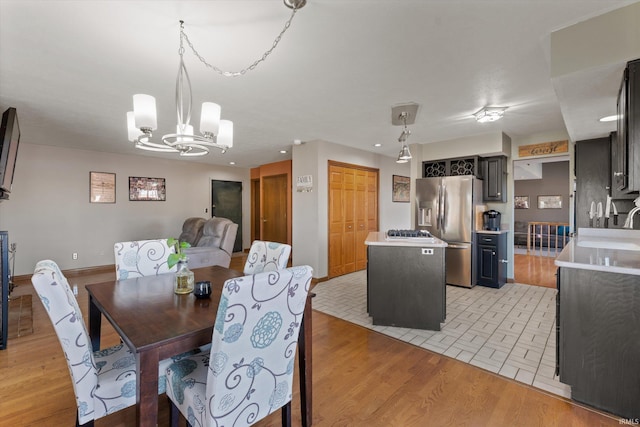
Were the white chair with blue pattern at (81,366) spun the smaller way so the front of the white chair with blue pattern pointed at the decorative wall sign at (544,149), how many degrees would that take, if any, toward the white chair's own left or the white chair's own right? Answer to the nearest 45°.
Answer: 0° — it already faces it

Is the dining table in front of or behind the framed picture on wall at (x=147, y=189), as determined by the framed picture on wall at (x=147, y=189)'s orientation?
in front

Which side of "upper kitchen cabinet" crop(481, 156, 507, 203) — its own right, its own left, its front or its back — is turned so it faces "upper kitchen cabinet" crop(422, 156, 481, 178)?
right

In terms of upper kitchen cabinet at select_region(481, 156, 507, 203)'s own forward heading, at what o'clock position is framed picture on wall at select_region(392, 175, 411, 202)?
The framed picture on wall is roughly at 4 o'clock from the upper kitchen cabinet.

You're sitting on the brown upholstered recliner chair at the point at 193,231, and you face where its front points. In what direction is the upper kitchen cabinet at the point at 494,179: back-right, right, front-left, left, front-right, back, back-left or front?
left

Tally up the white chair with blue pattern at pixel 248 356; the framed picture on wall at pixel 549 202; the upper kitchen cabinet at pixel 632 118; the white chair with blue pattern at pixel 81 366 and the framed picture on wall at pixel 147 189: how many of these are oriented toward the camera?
2

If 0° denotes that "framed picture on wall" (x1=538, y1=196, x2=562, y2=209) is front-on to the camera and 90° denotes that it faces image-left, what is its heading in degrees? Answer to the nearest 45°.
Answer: approximately 0°

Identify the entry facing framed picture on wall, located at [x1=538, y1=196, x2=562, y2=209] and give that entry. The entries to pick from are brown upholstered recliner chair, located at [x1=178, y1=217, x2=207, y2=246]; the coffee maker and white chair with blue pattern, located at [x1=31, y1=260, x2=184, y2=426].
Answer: the white chair with blue pattern

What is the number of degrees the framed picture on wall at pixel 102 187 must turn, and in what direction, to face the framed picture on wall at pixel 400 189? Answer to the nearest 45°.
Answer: approximately 45° to its left

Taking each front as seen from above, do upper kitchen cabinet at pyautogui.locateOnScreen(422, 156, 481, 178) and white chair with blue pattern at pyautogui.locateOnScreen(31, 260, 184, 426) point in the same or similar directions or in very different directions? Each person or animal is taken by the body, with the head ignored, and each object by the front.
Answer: very different directions

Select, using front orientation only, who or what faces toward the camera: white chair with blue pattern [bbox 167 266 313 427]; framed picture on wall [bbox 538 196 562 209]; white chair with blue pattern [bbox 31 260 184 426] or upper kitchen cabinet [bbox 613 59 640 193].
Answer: the framed picture on wall

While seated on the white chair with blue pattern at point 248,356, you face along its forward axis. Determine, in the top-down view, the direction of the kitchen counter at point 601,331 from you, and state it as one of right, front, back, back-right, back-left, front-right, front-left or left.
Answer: back-right

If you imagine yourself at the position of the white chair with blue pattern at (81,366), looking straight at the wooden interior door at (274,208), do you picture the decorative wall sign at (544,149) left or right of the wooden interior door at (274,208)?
right
